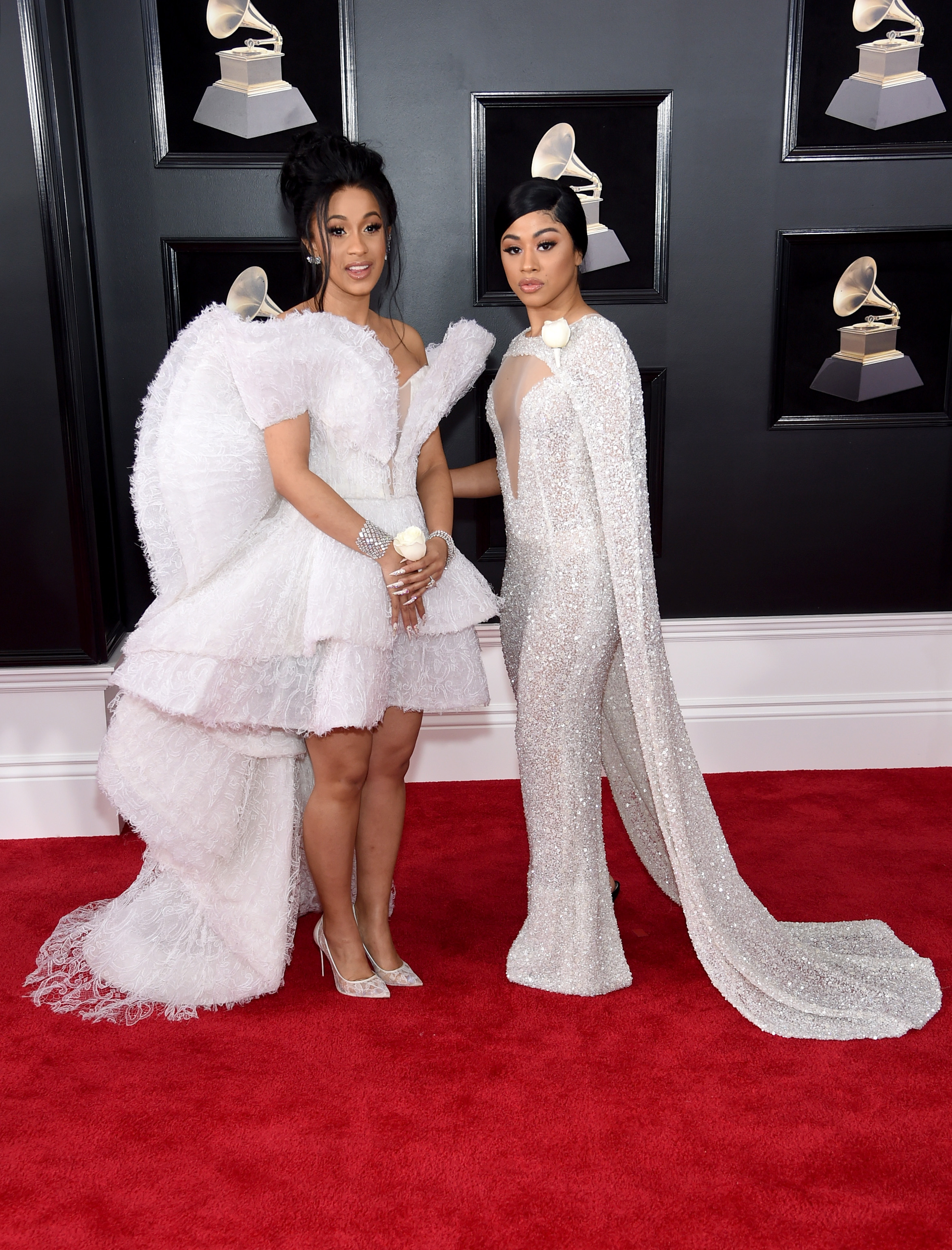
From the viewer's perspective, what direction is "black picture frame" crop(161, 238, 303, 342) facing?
toward the camera

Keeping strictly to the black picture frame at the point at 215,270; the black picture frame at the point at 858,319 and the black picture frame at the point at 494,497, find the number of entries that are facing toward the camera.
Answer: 3

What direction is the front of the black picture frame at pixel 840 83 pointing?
toward the camera

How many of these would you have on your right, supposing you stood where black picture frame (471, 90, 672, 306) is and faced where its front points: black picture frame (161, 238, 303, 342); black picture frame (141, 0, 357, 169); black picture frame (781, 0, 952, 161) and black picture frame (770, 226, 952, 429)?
2

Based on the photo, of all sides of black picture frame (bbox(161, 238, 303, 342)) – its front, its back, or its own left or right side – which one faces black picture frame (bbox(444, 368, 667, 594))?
left

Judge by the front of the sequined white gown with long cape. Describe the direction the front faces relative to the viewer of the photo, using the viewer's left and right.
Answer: facing the viewer and to the left of the viewer

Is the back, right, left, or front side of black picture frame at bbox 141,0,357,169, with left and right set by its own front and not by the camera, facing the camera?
front

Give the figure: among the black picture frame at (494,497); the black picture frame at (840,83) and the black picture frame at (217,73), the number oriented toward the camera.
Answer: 3

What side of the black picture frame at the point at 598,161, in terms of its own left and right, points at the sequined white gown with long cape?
front

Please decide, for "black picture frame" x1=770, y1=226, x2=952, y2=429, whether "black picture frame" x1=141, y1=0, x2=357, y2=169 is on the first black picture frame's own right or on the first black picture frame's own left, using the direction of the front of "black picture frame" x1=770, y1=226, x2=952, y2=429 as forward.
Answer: on the first black picture frame's own right

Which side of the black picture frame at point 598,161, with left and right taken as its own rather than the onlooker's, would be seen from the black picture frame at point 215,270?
right

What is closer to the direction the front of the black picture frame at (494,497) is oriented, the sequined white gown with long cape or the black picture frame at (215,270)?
the sequined white gown with long cape
